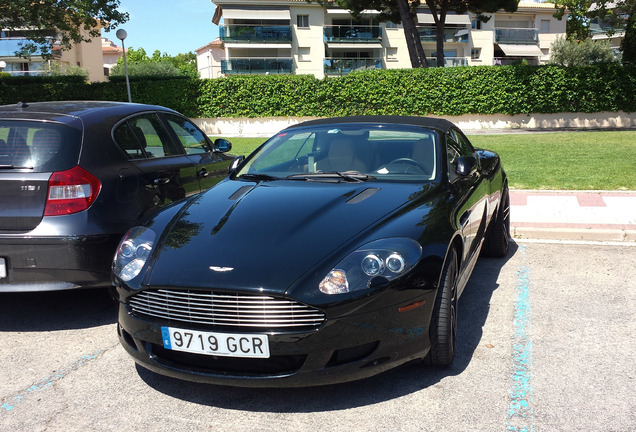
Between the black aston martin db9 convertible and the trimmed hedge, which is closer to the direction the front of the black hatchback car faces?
the trimmed hedge

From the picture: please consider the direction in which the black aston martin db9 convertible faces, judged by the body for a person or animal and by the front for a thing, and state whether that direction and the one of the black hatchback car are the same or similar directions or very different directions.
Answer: very different directions

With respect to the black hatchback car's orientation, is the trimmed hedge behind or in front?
in front

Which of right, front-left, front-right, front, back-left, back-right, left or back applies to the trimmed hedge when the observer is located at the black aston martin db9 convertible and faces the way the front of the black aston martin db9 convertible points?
back-right

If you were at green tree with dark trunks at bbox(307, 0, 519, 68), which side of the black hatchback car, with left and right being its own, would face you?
front

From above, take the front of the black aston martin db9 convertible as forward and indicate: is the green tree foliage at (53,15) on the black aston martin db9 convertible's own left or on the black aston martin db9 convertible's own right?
on the black aston martin db9 convertible's own right

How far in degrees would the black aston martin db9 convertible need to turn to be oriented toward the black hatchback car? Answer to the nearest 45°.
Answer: approximately 90° to its right

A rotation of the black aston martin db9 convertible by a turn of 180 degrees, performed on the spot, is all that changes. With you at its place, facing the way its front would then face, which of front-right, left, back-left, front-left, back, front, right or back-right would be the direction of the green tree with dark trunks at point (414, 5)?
front-left

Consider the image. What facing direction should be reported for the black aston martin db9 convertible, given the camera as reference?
facing the viewer and to the left of the viewer

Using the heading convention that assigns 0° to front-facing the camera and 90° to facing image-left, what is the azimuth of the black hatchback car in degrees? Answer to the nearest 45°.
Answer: approximately 225°

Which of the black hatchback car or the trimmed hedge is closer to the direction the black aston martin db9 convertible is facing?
the black hatchback car
